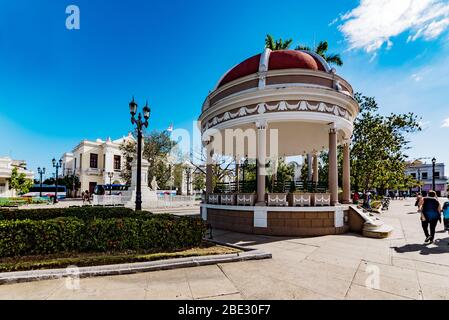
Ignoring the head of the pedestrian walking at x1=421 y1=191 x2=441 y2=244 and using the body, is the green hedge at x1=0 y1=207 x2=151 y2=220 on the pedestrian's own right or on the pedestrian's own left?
on the pedestrian's own left

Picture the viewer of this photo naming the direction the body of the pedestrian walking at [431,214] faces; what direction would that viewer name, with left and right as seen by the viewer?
facing away from the viewer

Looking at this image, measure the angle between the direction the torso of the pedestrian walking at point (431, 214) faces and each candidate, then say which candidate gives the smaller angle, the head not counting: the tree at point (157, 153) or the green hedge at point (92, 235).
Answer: the tree

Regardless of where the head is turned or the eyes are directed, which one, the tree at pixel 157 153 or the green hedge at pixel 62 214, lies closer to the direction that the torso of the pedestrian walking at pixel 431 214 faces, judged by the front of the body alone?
the tree

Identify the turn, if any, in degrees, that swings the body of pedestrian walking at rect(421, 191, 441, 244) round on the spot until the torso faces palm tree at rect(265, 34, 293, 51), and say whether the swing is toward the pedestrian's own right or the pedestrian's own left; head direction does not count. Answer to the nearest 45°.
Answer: approximately 45° to the pedestrian's own left

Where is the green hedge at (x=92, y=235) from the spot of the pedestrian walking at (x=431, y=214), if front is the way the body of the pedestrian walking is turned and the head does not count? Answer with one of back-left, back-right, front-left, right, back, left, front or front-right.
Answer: back-left

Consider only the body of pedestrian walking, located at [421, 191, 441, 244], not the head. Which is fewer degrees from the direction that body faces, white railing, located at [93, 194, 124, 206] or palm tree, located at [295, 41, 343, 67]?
the palm tree
